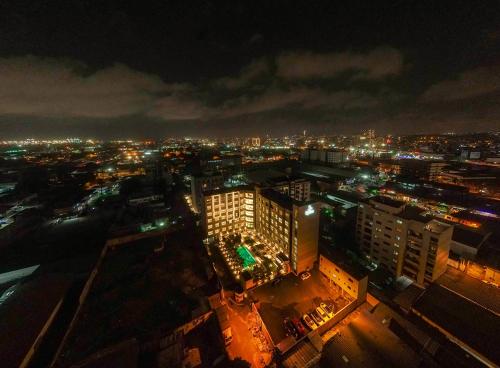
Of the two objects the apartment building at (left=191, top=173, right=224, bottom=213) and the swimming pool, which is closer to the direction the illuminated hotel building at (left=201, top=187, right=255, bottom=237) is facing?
the swimming pool

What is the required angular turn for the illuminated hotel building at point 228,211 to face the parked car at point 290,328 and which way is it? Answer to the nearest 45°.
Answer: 0° — it already faces it

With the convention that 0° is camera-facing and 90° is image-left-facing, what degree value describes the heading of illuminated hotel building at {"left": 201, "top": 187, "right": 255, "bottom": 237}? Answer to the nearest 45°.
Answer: approximately 0°

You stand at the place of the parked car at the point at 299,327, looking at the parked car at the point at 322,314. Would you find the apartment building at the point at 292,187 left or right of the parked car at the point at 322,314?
left

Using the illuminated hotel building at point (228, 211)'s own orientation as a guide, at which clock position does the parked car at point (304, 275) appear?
The parked car is roughly at 11 o'clock from the illuminated hotel building.

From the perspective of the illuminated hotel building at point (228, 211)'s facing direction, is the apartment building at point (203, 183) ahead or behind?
behind
